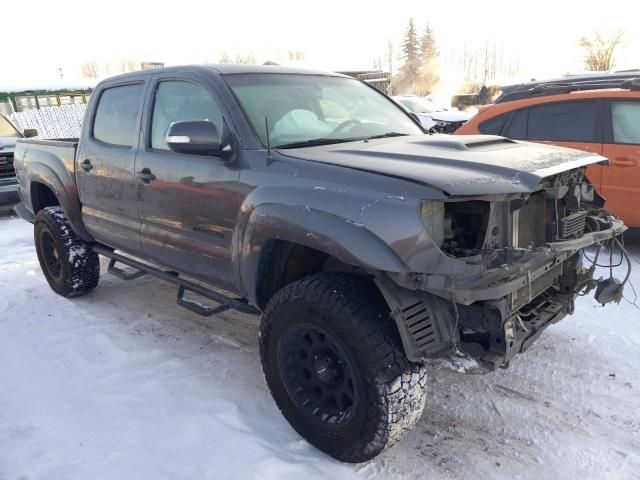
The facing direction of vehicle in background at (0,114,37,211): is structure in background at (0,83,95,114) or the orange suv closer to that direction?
the orange suv

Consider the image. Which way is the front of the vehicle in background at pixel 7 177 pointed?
toward the camera

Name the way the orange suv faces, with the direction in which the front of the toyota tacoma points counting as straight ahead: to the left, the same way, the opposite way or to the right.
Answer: the same way

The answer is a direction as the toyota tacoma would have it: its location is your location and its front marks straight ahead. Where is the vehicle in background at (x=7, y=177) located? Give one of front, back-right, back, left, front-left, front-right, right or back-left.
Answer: back

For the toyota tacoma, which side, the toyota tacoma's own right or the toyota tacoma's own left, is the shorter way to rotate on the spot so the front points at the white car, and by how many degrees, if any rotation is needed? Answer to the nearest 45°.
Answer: approximately 135° to the toyota tacoma's own left

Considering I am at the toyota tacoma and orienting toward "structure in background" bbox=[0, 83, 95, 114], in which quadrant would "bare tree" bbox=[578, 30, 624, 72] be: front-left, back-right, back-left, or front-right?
front-right

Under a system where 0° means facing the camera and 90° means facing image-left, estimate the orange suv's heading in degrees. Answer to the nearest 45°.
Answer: approximately 270°

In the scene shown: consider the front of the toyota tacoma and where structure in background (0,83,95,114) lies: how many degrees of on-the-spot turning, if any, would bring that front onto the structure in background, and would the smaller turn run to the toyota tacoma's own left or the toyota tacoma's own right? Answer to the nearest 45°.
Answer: approximately 180°

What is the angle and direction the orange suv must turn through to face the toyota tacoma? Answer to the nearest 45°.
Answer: approximately 90° to its right

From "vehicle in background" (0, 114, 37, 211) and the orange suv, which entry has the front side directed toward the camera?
the vehicle in background

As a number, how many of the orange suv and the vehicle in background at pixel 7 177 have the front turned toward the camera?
1

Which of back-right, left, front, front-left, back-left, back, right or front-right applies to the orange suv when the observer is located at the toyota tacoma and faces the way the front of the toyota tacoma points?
left

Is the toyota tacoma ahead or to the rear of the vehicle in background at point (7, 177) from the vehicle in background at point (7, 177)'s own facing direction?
ahead

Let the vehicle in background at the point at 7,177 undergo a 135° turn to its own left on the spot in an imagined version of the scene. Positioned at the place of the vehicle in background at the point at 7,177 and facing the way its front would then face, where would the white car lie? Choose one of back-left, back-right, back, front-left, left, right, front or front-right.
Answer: front-right

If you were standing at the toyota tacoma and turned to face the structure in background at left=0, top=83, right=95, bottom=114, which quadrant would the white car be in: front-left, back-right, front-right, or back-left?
front-right

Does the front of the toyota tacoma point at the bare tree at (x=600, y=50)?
no

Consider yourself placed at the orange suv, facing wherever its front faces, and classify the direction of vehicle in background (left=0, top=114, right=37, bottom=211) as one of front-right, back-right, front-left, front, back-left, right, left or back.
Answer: back

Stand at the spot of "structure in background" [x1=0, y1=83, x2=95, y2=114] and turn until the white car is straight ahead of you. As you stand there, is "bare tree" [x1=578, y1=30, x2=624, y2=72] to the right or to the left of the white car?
left
